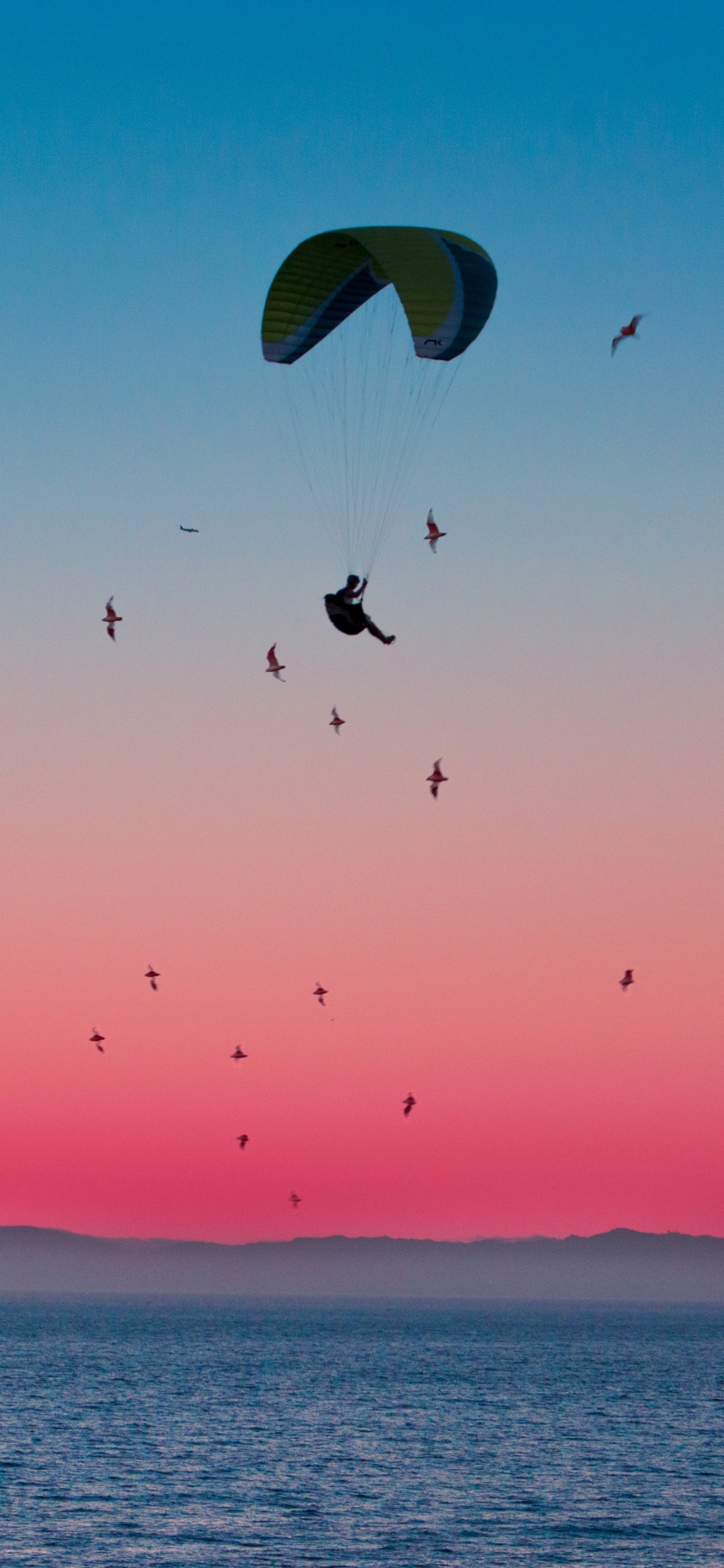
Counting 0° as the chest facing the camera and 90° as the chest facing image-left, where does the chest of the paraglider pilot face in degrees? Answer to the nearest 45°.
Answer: approximately 270°

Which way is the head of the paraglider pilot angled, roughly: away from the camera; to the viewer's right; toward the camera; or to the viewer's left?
to the viewer's right
